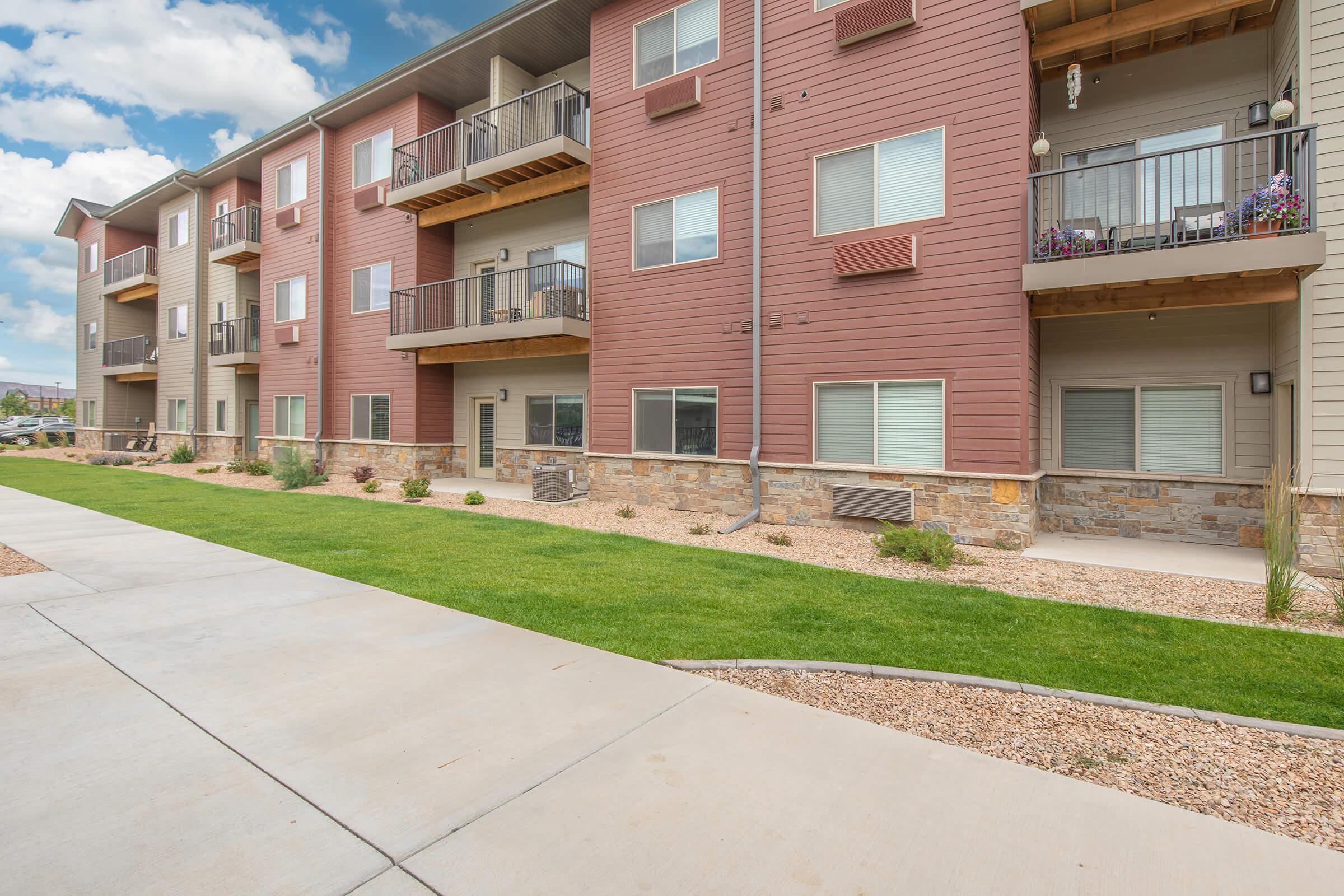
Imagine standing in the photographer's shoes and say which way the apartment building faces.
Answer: facing the viewer and to the left of the viewer

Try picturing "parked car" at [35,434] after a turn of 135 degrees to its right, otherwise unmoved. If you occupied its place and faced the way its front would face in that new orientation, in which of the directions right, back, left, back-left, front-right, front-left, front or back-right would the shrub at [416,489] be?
back-right

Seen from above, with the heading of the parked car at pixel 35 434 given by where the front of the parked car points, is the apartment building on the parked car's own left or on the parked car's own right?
on the parked car's own left

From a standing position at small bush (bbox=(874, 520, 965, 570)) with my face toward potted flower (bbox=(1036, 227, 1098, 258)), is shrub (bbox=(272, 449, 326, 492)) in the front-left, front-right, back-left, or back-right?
back-left

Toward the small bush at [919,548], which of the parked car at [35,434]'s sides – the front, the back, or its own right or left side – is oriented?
left

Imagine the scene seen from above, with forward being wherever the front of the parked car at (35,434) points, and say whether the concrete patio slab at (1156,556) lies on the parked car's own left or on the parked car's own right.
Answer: on the parked car's own left

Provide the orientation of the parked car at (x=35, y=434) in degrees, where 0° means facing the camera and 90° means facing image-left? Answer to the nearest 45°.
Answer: approximately 90°

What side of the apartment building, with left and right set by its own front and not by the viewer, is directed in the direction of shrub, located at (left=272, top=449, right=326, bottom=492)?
right

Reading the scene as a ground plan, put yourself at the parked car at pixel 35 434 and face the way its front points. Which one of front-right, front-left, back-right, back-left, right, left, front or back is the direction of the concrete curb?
left

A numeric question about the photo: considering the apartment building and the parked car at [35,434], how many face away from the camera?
0

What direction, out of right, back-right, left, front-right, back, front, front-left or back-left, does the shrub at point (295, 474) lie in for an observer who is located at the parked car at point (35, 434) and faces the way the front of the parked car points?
left
